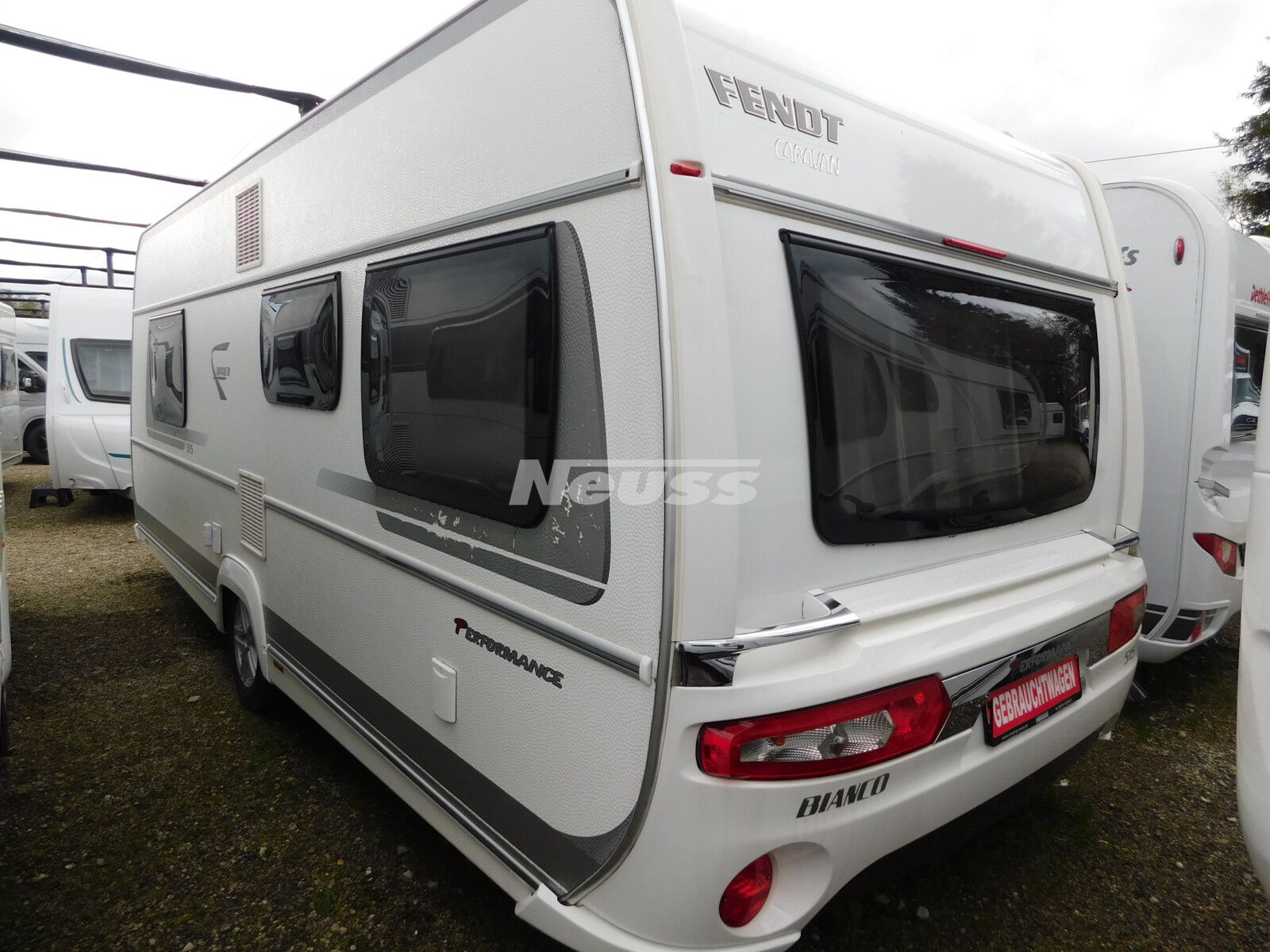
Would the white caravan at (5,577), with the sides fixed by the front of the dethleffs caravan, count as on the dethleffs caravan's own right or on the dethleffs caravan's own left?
on the dethleffs caravan's own left

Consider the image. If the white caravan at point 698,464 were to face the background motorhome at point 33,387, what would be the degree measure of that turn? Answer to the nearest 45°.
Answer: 0° — it already faces it

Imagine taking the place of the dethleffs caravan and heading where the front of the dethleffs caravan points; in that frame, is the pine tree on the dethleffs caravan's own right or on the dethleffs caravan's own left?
on the dethleffs caravan's own right

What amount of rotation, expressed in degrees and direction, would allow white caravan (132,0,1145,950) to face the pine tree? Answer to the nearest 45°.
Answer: approximately 90° to its right

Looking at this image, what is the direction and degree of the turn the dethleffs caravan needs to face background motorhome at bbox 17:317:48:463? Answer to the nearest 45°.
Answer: approximately 45° to its left

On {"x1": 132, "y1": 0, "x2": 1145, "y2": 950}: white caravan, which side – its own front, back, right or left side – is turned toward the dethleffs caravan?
right

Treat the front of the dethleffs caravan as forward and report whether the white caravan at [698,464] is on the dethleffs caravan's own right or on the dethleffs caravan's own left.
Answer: on the dethleffs caravan's own left

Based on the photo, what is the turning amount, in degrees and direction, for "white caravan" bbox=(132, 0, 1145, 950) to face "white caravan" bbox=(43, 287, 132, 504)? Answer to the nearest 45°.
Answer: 0° — it already faces it

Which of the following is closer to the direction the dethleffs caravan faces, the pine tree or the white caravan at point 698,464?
the pine tree

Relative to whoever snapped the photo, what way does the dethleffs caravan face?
facing away from the viewer and to the left of the viewer

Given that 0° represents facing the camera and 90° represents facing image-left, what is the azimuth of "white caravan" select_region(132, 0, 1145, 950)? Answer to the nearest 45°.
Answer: approximately 135°
